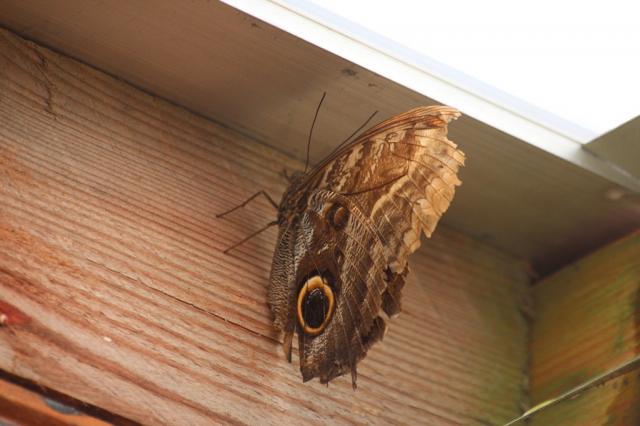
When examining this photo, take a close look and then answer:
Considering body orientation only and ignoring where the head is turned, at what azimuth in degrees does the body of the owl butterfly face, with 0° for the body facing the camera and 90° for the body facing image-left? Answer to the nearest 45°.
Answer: approximately 90°

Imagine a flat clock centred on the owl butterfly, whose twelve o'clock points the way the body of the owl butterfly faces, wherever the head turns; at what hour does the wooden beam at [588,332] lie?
The wooden beam is roughly at 5 o'clock from the owl butterfly.
